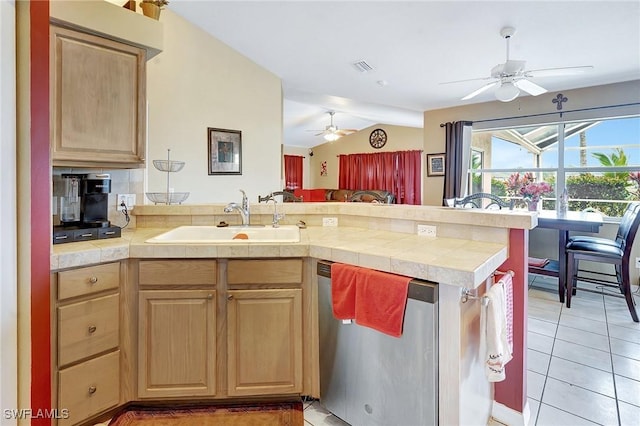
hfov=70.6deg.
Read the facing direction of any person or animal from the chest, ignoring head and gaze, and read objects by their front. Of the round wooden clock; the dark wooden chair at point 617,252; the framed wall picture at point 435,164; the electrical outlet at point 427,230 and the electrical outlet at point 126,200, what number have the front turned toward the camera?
4

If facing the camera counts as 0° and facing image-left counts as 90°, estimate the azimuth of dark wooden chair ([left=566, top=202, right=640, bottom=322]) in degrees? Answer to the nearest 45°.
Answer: approximately 90°

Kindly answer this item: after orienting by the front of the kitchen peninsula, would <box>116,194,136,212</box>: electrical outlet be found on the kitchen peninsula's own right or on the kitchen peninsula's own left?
on the kitchen peninsula's own right

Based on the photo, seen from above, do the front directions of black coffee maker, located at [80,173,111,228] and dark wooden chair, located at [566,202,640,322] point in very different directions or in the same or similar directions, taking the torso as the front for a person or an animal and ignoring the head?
very different directions

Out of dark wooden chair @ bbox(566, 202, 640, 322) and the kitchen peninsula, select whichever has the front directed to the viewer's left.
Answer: the dark wooden chair

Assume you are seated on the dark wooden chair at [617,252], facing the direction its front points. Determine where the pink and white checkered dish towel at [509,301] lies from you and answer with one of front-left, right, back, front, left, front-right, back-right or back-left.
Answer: left

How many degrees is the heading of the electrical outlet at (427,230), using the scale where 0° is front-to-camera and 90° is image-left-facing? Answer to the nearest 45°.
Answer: approximately 0°

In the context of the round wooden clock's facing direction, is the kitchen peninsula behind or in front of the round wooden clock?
in front

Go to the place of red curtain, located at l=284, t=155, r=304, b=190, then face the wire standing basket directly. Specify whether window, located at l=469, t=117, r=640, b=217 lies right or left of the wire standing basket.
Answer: left

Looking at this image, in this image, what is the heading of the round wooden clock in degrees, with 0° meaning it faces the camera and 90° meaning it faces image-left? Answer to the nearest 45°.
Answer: approximately 0°
